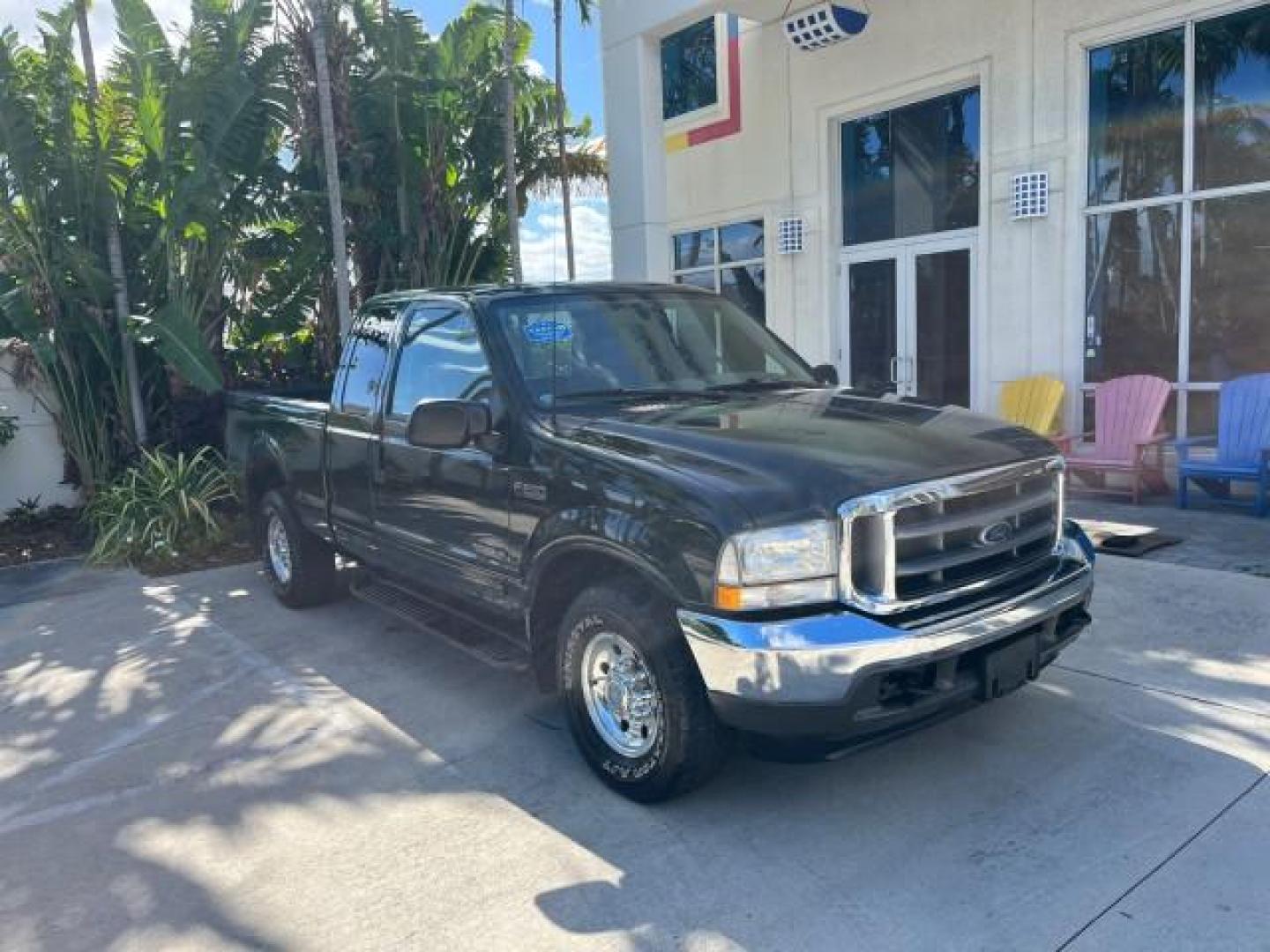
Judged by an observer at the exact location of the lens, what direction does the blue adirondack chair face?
facing the viewer and to the left of the viewer

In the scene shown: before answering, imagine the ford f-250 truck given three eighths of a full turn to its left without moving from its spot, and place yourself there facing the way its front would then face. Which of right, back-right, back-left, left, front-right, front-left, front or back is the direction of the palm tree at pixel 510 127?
front

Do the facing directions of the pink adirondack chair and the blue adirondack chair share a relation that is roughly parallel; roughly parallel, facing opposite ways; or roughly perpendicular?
roughly parallel

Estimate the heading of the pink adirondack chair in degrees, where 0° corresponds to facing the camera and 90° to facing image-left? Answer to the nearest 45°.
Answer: approximately 45°

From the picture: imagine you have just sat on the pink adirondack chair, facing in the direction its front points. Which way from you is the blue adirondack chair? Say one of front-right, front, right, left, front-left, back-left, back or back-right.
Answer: left

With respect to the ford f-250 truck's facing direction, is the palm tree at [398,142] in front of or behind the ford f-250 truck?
behind

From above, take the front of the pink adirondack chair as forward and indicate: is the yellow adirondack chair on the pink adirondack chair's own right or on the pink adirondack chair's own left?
on the pink adirondack chair's own right

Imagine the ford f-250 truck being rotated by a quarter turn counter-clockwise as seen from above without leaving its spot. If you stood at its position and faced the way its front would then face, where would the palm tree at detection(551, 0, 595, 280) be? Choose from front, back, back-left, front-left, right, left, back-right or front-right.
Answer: front-left

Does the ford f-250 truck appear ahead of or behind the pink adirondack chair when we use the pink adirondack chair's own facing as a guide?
ahead

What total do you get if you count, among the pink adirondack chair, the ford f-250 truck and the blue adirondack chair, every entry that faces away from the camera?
0

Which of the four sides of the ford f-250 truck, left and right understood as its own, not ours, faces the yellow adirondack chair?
left

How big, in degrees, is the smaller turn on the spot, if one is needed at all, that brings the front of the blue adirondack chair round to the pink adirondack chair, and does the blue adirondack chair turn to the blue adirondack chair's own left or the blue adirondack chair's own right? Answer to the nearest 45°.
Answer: approximately 90° to the blue adirondack chair's own right

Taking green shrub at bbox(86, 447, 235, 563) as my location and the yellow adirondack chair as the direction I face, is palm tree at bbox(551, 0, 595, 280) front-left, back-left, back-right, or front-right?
front-left

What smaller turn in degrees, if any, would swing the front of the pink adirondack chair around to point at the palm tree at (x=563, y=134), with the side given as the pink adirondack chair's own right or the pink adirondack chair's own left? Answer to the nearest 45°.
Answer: approximately 90° to the pink adirondack chair's own right

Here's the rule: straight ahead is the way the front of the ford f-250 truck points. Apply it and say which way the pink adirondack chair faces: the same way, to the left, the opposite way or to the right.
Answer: to the right

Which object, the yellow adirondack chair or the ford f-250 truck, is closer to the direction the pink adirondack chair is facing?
the ford f-250 truck
